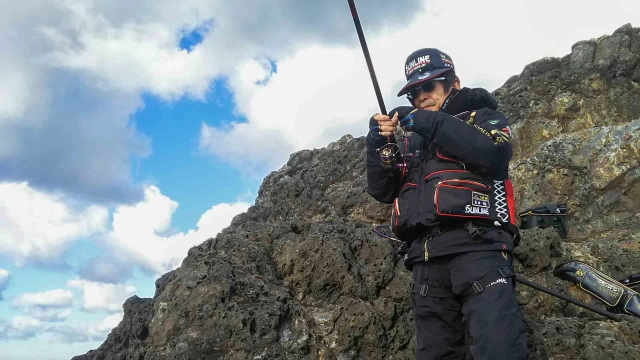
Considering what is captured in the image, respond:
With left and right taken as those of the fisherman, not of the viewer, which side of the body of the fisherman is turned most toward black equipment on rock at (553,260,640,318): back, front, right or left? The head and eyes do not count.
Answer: back

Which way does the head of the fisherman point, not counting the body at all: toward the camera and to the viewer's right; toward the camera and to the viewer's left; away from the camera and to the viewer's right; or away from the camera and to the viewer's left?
toward the camera and to the viewer's left

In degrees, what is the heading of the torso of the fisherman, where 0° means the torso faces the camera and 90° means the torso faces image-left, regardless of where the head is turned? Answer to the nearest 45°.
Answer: approximately 45°

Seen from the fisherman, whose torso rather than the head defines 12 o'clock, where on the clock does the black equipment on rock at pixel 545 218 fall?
The black equipment on rock is roughly at 5 o'clock from the fisherman.
